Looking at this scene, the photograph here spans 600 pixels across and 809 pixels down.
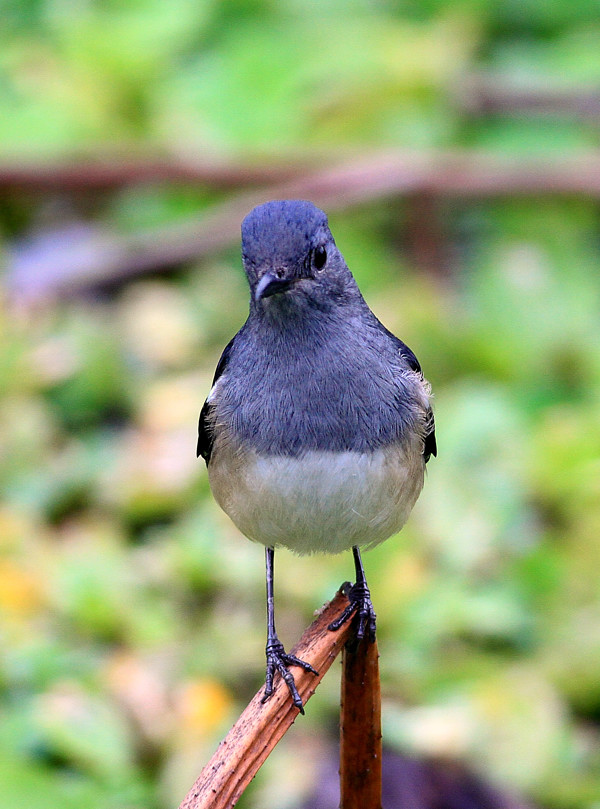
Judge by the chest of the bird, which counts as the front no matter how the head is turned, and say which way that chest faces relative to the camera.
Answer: toward the camera
